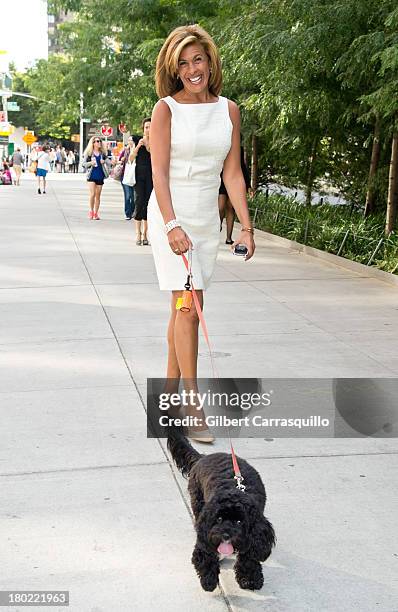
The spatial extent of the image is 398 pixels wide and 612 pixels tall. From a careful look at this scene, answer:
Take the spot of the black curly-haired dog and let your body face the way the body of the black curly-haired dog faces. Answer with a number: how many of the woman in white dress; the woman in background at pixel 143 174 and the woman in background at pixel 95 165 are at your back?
3

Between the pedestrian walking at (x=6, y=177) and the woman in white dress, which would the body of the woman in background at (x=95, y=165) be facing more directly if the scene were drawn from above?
the woman in white dress

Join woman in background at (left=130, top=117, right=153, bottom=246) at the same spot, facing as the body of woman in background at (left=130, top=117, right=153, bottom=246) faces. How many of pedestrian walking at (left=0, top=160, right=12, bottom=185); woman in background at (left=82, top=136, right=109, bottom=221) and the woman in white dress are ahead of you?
1

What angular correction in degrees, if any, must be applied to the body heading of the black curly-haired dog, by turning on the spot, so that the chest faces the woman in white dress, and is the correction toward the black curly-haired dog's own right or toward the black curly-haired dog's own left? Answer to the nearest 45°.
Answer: approximately 180°

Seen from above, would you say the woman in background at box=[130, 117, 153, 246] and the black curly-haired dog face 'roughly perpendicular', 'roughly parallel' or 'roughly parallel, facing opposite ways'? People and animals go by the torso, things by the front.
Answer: roughly parallel

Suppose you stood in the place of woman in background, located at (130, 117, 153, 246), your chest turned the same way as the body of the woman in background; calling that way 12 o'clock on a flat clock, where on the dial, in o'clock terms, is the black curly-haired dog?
The black curly-haired dog is roughly at 12 o'clock from the woman in background.

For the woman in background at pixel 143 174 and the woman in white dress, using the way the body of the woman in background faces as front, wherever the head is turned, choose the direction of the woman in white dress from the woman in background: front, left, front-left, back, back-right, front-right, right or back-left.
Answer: front

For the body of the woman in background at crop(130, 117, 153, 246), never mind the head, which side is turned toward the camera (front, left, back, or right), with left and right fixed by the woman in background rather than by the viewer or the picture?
front

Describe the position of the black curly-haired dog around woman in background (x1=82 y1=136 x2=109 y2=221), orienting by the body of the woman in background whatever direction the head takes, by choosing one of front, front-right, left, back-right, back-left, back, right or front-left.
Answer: front

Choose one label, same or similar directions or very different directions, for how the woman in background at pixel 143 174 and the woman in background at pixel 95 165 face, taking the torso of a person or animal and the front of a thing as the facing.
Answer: same or similar directions

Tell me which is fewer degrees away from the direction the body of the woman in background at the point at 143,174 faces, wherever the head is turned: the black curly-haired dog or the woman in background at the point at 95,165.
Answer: the black curly-haired dog

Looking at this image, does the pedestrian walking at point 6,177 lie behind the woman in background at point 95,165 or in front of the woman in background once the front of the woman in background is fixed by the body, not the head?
behind

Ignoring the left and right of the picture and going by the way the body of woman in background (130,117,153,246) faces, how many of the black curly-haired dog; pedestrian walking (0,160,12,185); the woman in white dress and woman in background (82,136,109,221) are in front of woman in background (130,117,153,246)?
2

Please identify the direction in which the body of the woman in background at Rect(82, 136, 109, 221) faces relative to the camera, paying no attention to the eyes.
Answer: toward the camera
